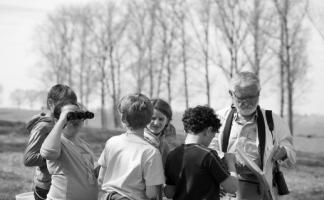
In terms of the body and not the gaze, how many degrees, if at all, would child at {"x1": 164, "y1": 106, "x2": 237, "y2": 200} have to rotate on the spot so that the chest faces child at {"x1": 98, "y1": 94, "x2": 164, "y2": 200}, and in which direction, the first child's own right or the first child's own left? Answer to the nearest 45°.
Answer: approximately 135° to the first child's own left

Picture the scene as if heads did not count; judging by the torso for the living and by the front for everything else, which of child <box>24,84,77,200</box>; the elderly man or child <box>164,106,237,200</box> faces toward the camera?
the elderly man

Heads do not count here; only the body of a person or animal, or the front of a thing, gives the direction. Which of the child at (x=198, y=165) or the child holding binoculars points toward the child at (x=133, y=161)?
the child holding binoculars

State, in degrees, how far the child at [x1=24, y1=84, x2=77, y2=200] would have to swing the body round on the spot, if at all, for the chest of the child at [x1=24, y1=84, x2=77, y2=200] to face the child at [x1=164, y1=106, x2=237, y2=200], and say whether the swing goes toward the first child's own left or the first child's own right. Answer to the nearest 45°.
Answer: approximately 45° to the first child's own right

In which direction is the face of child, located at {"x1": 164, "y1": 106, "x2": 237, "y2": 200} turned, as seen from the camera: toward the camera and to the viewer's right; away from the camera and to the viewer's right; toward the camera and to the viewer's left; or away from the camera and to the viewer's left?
away from the camera and to the viewer's right

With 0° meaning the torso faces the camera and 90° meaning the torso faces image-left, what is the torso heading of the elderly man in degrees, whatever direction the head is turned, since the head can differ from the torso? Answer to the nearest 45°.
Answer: approximately 0°

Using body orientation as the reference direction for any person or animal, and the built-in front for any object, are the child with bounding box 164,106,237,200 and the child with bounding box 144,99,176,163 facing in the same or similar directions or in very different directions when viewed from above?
very different directions

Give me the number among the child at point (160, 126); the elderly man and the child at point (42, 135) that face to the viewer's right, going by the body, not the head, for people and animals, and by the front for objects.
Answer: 1

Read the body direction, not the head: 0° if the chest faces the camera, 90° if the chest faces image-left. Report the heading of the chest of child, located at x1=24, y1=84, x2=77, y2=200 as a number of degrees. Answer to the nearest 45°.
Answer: approximately 270°

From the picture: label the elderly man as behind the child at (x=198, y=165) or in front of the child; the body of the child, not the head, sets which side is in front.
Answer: in front

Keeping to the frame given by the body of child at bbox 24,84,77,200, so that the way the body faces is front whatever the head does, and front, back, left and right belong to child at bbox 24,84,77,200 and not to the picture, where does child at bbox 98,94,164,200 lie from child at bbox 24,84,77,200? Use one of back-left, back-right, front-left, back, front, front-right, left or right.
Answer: front-right

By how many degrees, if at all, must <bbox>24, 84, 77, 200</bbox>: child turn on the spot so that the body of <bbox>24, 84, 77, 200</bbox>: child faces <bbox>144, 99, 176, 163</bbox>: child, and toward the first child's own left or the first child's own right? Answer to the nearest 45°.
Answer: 0° — they already face them

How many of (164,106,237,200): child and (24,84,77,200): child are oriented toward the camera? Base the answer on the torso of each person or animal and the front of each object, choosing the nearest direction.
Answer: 0
